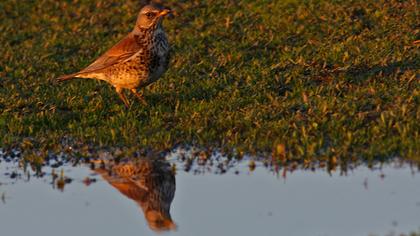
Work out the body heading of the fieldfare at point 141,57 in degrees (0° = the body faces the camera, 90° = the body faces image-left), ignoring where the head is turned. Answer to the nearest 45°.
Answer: approximately 270°
